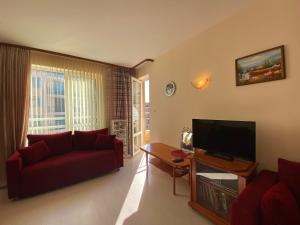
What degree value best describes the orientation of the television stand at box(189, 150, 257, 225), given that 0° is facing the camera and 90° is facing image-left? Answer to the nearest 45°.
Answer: approximately 45°

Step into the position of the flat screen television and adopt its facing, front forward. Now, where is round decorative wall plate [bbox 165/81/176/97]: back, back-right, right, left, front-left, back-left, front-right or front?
right

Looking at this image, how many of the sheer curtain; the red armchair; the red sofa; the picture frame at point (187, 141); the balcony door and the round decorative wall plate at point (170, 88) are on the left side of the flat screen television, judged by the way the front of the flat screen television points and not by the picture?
1

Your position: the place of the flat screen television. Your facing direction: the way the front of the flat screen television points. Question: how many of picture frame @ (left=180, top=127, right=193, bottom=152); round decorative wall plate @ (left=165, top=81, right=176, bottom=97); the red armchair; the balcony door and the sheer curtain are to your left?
1

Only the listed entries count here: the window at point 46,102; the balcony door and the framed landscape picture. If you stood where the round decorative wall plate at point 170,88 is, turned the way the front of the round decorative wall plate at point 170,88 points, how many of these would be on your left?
1

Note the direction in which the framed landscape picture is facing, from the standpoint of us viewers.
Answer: facing the viewer and to the left of the viewer

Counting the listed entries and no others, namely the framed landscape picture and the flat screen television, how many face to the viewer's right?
0

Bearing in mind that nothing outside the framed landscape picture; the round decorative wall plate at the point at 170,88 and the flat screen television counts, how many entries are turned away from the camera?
0

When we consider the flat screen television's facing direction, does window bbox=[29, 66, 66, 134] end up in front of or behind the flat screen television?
in front

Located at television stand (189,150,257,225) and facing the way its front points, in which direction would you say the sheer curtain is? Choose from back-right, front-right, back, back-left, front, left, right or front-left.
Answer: front-right

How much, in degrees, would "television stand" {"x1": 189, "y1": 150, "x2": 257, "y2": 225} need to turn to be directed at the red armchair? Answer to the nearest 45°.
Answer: approximately 90° to its left

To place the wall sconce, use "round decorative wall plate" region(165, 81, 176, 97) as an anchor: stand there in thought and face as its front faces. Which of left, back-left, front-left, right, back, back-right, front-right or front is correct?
left
